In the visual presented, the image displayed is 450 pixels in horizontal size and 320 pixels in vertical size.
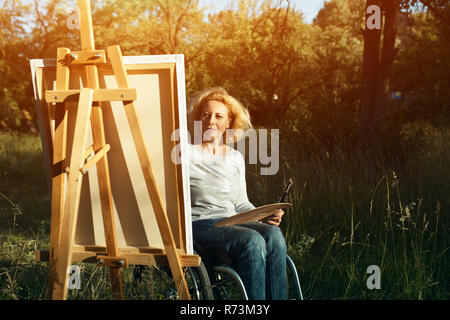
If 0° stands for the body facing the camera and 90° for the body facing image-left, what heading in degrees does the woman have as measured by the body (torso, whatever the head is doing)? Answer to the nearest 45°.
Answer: approximately 315°

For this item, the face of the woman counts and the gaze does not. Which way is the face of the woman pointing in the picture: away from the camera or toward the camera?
toward the camera

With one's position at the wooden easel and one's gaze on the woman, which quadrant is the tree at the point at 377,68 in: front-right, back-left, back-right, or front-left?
front-left

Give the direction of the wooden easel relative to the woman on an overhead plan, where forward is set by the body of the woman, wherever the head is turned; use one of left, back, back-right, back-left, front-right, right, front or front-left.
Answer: right

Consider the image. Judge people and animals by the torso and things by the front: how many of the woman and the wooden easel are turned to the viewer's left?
0

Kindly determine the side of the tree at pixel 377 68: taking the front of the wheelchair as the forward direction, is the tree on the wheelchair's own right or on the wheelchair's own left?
on the wheelchair's own left
